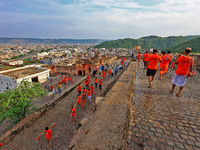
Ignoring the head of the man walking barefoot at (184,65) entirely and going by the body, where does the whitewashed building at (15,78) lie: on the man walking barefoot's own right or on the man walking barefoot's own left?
on the man walking barefoot's own left

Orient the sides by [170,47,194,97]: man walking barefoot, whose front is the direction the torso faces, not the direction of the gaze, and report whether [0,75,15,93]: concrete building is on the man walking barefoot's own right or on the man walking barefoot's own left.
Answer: on the man walking barefoot's own left

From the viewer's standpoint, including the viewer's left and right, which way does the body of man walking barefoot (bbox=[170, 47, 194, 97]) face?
facing away from the viewer
